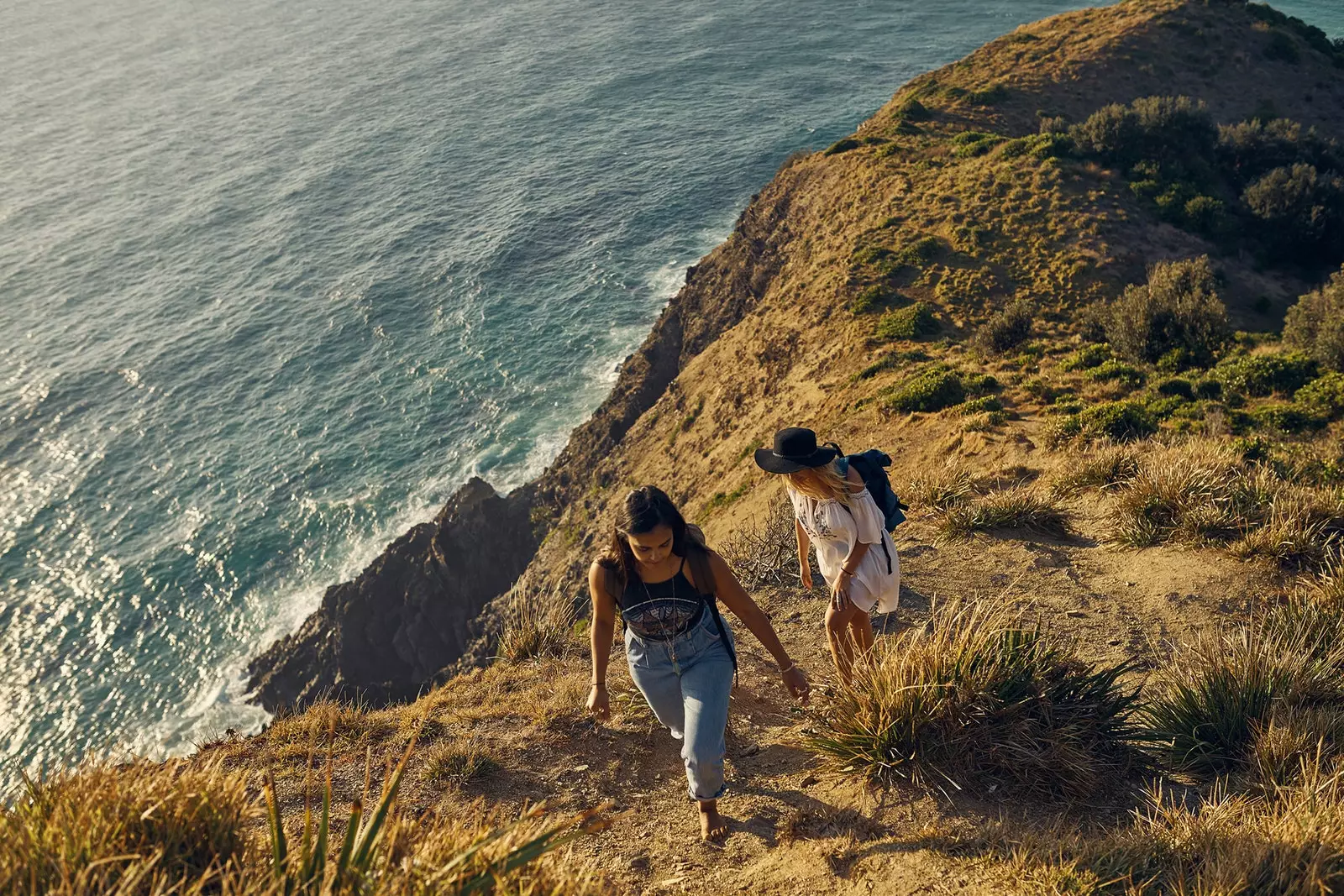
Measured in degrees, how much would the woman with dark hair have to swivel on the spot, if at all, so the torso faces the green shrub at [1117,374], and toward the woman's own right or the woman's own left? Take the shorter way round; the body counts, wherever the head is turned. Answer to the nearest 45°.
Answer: approximately 135° to the woman's own left

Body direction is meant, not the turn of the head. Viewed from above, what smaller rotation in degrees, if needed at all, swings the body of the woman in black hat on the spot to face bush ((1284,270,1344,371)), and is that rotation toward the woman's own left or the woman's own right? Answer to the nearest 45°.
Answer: approximately 180°

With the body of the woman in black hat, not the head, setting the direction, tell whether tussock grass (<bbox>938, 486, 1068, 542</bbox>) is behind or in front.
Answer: behind

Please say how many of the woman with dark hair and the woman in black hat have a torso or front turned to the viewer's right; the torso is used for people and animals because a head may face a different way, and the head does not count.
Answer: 0

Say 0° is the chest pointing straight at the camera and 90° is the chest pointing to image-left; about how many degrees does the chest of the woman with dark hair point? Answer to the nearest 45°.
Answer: approximately 0°

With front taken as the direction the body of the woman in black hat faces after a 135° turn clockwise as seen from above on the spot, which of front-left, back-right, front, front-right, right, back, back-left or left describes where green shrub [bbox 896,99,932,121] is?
front

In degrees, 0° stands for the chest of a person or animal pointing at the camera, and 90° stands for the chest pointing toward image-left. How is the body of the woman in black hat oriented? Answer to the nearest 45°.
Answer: approximately 45°

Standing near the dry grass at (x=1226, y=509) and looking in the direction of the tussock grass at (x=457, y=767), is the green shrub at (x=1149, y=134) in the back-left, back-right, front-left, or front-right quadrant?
back-right

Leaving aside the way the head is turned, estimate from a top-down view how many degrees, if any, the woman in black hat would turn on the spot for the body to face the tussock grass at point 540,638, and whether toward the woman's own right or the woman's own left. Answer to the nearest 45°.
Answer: approximately 90° to the woman's own right

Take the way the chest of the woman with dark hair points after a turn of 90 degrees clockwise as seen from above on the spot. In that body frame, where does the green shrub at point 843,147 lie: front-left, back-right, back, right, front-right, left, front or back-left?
right

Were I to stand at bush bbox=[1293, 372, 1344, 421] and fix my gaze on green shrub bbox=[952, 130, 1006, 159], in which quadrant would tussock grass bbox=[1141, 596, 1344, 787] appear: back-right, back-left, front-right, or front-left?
back-left

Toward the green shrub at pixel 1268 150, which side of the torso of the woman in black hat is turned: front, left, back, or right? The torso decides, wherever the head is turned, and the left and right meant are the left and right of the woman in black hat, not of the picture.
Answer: back
